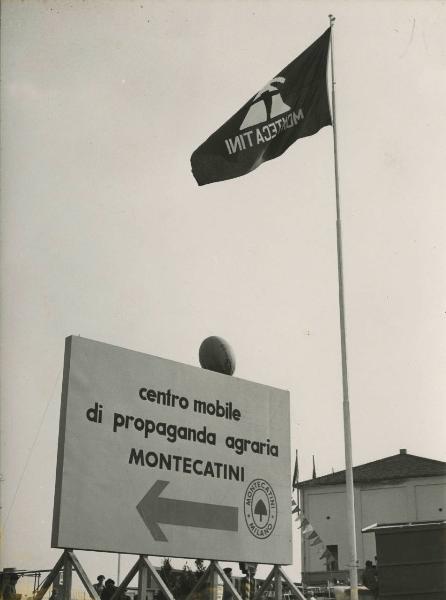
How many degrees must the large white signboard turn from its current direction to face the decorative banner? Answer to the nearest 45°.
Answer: approximately 135° to its left

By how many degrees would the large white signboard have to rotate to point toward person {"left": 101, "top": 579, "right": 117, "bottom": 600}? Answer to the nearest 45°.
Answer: approximately 135° to its left

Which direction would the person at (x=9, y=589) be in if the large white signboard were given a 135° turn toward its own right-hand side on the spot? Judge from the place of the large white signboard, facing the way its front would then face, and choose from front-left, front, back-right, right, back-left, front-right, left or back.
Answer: front

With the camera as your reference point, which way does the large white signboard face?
facing the viewer and to the right of the viewer

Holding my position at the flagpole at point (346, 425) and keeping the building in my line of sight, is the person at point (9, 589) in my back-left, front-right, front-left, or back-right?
back-left

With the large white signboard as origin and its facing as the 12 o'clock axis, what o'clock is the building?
The building is roughly at 8 o'clock from the large white signboard.

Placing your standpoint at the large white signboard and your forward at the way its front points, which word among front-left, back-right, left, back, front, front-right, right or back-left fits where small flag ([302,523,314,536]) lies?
back-left

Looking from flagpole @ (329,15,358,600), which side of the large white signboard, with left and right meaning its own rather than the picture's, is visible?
left

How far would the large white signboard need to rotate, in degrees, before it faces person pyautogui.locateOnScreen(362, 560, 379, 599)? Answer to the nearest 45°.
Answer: approximately 90° to its left
